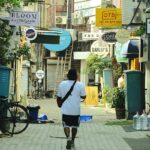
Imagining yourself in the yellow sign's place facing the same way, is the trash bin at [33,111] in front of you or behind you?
in front

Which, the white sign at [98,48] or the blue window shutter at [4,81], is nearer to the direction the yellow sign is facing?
the blue window shutter

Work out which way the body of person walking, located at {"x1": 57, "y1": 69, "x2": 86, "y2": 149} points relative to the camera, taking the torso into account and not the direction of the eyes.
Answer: away from the camera

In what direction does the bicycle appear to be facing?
to the viewer's left

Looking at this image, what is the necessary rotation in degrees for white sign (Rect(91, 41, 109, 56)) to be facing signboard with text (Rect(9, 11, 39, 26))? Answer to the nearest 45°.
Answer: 0° — it already faces it

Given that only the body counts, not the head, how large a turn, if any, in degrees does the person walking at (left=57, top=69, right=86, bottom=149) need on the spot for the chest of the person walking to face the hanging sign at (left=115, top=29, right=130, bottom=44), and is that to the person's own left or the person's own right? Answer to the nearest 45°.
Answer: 0° — they already face it

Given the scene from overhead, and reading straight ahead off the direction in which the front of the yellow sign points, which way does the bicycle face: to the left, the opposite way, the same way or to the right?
to the right

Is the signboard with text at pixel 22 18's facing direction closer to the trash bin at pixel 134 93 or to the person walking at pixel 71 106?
the person walking

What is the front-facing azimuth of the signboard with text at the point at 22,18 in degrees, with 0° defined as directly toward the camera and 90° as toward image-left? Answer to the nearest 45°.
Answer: approximately 0°
